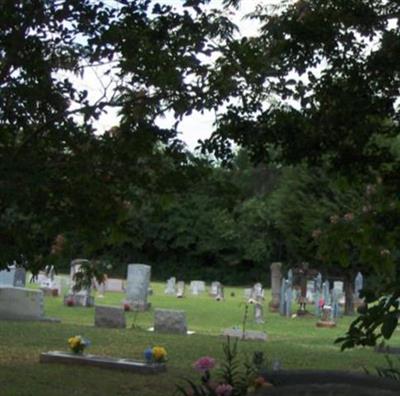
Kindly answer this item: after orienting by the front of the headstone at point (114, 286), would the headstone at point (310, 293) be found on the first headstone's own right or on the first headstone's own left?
on the first headstone's own left

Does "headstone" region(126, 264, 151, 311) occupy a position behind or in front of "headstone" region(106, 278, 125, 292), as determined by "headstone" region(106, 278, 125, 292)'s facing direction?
in front

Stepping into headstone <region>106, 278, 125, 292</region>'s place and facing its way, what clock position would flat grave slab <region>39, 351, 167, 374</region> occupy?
The flat grave slab is roughly at 12 o'clock from the headstone.

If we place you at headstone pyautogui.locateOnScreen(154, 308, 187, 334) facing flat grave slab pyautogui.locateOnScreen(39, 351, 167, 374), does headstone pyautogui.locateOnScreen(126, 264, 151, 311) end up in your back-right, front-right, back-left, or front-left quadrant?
back-right

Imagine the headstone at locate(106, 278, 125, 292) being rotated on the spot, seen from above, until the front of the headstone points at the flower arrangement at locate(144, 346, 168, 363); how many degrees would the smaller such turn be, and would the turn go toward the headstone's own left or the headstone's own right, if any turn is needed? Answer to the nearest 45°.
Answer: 0° — it already faces it

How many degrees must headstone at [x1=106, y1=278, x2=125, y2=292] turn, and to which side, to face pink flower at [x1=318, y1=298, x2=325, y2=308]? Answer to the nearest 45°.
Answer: approximately 45° to its left

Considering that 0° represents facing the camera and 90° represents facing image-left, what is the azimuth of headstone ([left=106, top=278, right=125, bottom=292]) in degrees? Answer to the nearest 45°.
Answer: approximately 0°
